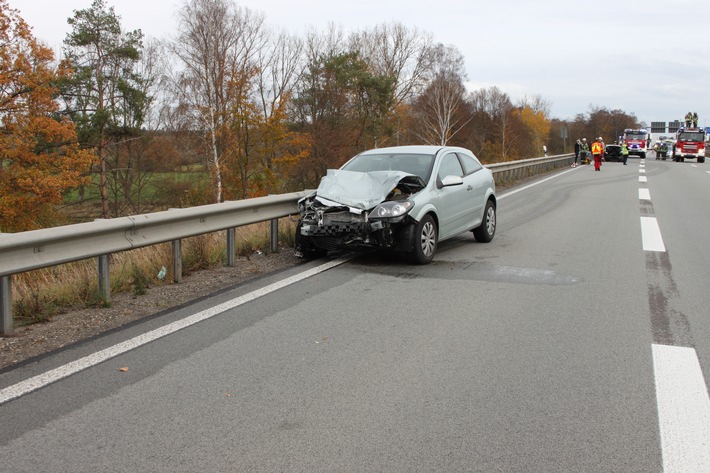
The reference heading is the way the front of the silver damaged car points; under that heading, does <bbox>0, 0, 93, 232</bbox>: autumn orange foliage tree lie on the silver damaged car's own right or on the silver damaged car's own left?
on the silver damaged car's own right

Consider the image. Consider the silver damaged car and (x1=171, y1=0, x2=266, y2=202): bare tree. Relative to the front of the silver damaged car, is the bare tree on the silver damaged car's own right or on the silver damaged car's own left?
on the silver damaged car's own right

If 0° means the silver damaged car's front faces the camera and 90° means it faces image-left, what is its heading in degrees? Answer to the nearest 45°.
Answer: approximately 45°

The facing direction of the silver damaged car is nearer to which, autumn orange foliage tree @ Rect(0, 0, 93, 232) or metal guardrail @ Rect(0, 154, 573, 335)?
the metal guardrail

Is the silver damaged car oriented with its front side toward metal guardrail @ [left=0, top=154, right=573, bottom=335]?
yes

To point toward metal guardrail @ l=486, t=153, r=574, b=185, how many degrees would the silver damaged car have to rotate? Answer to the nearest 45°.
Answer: approximately 135° to its right
